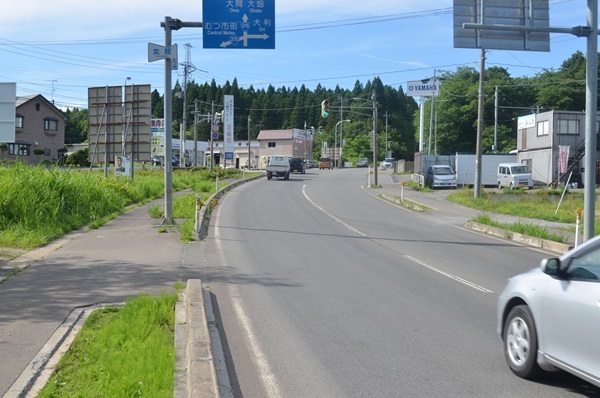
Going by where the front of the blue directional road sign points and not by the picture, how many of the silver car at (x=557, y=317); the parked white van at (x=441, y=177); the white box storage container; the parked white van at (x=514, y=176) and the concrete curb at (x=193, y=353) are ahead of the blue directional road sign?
2

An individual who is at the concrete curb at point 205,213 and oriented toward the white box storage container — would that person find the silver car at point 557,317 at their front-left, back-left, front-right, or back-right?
back-right

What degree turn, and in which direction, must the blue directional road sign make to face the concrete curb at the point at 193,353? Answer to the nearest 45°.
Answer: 0° — it already faces it

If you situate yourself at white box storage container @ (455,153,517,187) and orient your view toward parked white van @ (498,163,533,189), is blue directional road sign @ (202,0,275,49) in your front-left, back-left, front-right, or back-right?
front-right

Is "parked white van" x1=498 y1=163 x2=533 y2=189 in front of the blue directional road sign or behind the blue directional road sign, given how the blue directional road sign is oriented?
behind

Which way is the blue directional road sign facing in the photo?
toward the camera
